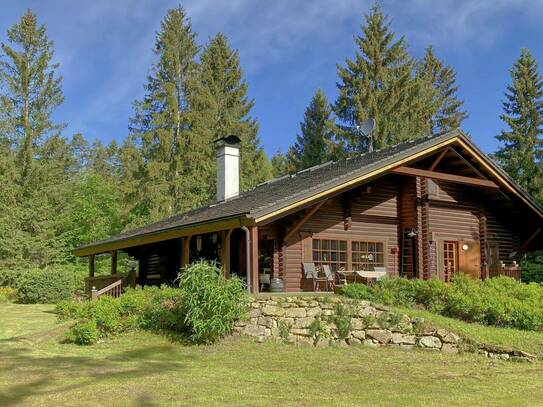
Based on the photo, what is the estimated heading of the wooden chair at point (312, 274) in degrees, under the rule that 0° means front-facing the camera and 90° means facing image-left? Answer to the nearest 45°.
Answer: approximately 270°

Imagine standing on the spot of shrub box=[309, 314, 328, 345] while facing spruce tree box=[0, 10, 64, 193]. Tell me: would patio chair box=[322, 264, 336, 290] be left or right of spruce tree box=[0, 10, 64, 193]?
right

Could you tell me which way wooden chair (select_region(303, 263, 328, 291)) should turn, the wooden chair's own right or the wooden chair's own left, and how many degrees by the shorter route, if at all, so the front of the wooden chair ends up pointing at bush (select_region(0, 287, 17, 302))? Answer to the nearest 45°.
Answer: approximately 135° to the wooden chair's own left

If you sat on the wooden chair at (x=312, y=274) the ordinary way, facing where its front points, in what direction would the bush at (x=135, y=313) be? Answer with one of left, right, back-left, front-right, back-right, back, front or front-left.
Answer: back-right

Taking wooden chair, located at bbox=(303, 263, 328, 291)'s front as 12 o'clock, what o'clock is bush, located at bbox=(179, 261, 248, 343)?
The bush is roughly at 4 o'clock from the wooden chair.

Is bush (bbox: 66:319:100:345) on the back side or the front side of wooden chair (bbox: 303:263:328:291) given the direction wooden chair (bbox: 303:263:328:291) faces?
on the back side

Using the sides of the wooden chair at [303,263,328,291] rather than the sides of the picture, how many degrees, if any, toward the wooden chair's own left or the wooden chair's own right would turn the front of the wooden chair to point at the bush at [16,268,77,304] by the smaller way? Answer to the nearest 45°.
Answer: approximately 135° to the wooden chair's own left
